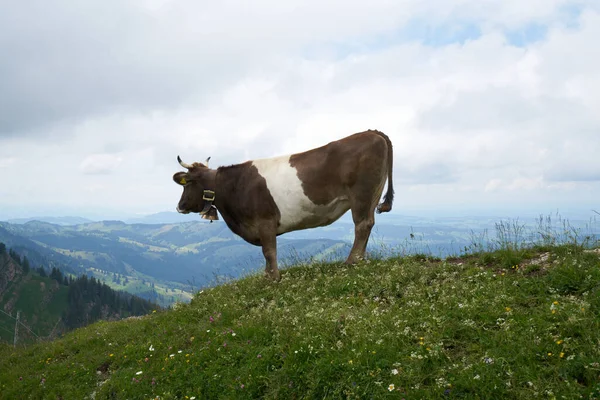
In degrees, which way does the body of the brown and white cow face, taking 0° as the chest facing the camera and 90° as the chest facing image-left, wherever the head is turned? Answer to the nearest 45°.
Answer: approximately 90°
